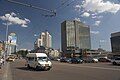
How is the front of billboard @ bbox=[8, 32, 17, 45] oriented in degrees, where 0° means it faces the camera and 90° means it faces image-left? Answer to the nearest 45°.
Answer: approximately 0°

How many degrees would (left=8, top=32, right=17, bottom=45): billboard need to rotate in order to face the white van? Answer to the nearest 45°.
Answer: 0° — it already faces it

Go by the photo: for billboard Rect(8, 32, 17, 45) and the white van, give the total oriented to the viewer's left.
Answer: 0

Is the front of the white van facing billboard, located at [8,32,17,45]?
no
